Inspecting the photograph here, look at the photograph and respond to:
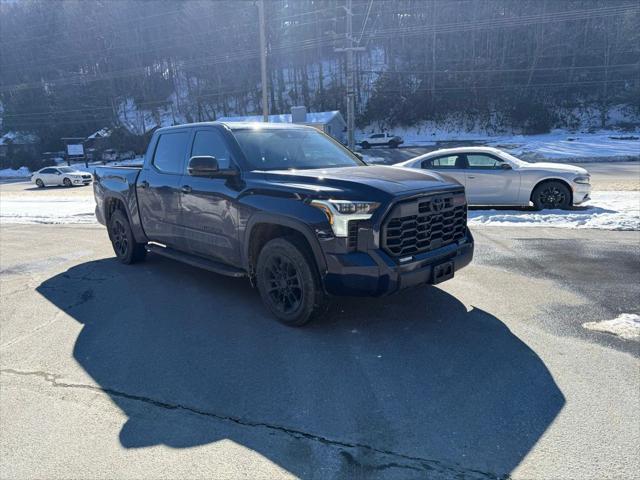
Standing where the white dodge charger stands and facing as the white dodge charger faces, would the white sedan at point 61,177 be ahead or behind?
behind

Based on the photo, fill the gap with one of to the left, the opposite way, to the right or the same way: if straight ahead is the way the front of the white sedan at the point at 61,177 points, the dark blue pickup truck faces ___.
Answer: the same way

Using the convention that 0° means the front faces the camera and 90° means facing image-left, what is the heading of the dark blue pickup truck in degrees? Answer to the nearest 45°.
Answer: approximately 315°

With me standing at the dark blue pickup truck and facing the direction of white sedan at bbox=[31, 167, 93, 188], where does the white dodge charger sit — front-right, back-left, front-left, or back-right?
front-right

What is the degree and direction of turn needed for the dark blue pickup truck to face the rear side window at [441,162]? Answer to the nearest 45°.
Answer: approximately 90° to its left

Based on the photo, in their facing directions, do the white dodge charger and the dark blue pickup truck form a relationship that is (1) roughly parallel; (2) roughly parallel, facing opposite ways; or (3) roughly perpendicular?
roughly parallel

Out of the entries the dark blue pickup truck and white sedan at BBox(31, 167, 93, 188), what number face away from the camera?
0

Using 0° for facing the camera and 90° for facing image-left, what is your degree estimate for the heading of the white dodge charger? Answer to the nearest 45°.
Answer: approximately 270°

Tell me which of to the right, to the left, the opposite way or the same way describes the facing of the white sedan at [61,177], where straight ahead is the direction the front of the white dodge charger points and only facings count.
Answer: the same way

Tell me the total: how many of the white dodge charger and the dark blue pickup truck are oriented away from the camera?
0

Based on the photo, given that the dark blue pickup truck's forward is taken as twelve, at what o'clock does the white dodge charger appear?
The white dodge charger is roughly at 9 o'clock from the dark blue pickup truck.

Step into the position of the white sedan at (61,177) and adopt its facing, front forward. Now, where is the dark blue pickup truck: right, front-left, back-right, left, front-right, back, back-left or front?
front-right

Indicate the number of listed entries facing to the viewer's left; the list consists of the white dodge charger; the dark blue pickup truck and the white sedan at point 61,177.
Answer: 0
